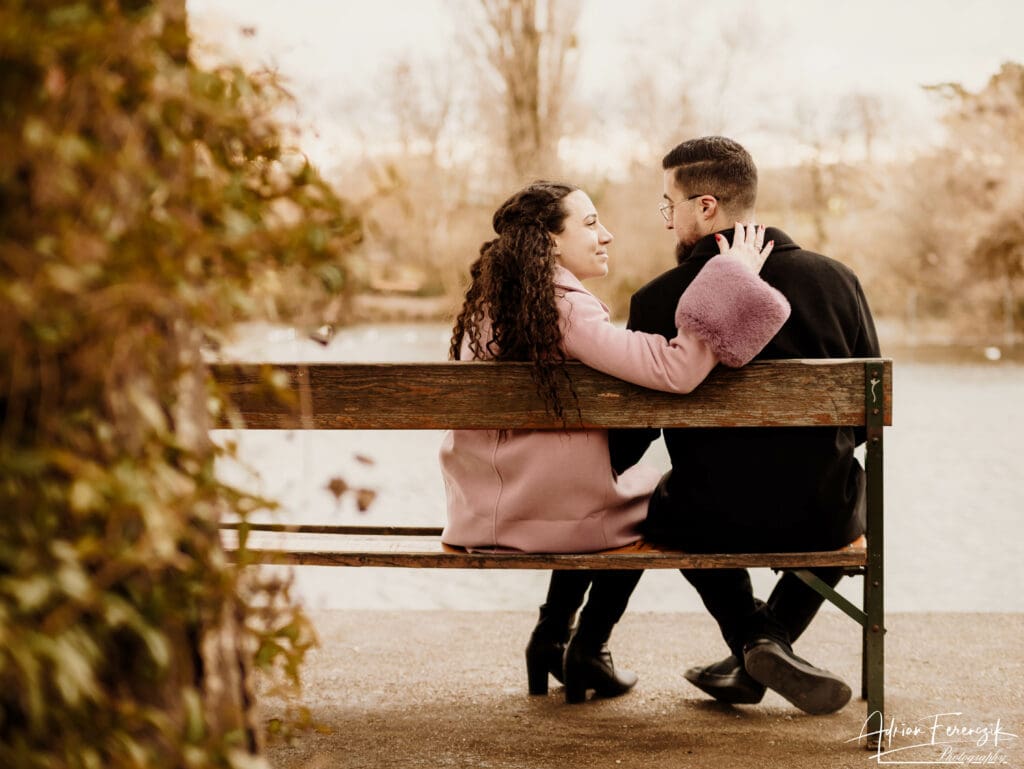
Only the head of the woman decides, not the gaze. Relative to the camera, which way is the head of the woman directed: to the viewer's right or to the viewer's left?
to the viewer's right

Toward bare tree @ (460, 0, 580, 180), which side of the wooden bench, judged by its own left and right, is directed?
front

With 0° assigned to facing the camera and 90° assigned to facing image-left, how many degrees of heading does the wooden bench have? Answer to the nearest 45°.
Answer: approximately 180°
